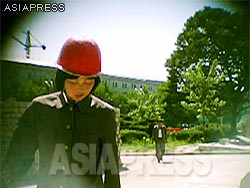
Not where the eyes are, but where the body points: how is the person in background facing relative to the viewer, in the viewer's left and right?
facing the viewer
